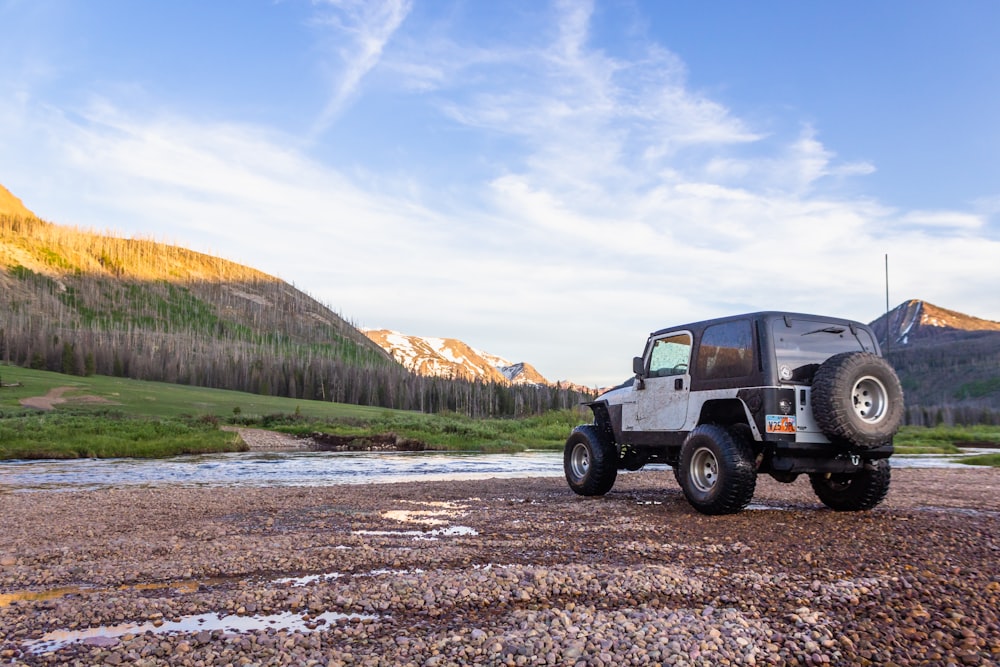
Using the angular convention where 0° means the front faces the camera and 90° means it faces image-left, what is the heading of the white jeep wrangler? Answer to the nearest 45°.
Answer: approximately 135°
